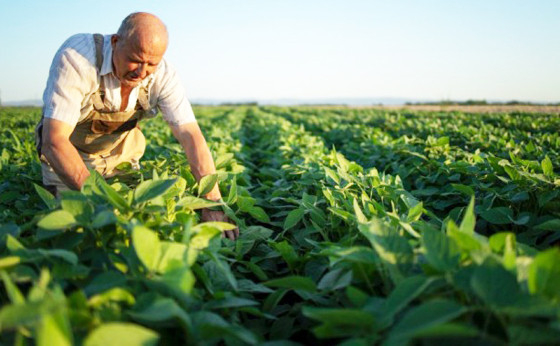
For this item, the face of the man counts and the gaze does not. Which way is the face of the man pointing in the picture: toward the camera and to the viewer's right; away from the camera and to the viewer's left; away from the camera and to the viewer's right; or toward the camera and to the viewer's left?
toward the camera and to the viewer's right

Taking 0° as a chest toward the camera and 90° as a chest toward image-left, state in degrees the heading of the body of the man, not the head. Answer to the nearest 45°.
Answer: approximately 315°
